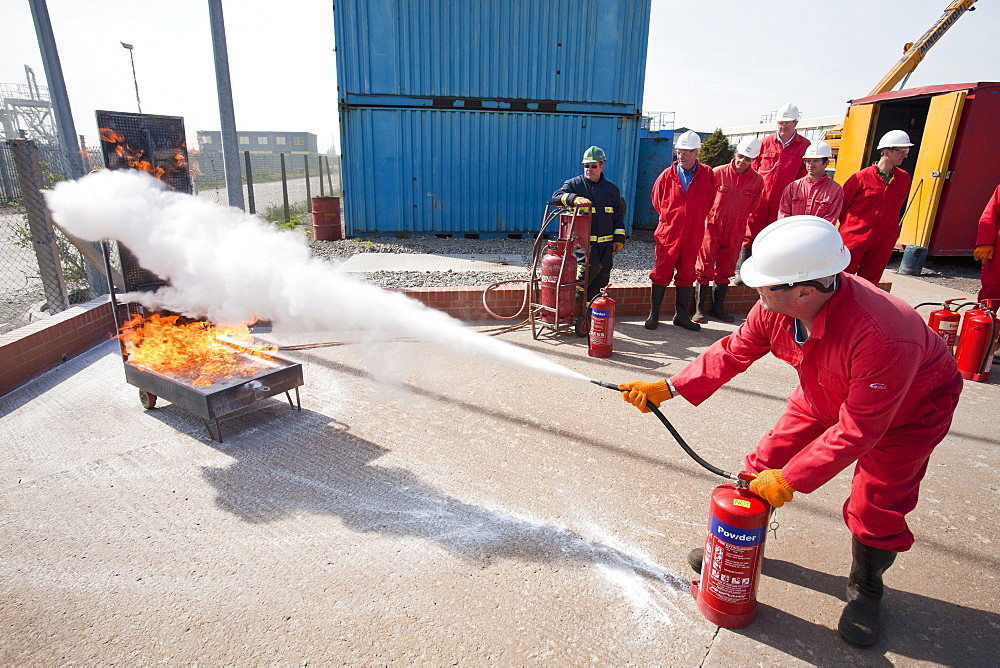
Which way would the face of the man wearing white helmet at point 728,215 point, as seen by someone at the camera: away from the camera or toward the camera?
toward the camera

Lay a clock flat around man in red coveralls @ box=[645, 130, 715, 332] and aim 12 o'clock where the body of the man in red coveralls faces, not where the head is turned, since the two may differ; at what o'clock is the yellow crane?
The yellow crane is roughly at 7 o'clock from the man in red coveralls.

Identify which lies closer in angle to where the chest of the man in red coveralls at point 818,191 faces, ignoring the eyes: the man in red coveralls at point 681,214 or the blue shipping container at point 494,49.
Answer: the man in red coveralls

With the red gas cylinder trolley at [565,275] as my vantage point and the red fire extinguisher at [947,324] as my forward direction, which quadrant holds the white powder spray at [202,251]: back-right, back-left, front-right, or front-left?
back-right

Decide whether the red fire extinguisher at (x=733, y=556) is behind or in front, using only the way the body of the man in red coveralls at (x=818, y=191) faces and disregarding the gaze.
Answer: in front

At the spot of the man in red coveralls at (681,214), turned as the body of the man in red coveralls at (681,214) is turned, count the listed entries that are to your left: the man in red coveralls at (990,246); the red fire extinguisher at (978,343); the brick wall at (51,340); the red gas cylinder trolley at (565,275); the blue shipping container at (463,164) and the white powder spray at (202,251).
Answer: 2

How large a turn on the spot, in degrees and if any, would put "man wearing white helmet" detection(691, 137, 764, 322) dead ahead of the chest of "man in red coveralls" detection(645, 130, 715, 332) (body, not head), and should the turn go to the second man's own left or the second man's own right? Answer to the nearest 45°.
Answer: approximately 135° to the second man's own left

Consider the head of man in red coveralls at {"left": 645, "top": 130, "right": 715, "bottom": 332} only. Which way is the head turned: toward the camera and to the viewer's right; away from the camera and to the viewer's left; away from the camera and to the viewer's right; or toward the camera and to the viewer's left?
toward the camera and to the viewer's left

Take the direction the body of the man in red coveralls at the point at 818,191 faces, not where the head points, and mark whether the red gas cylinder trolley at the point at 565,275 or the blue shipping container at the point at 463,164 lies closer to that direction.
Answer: the red gas cylinder trolley

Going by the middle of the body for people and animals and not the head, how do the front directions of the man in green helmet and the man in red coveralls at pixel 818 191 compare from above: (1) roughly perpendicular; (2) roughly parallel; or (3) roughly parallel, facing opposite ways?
roughly parallel

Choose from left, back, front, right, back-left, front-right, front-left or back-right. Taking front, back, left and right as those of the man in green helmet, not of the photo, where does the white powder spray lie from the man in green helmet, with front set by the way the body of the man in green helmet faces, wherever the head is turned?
front

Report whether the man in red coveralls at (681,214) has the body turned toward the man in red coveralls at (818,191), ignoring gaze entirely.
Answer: no

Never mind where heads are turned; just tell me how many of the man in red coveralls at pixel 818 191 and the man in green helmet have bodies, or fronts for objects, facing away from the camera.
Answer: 0

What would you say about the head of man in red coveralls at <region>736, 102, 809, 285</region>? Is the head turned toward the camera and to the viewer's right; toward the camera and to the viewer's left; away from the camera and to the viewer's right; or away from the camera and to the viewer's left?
toward the camera and to the viewer's left

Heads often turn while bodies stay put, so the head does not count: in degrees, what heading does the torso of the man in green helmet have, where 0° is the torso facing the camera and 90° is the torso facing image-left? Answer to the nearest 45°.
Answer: approximately 45°

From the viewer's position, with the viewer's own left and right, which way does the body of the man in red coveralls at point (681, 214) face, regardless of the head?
facing the viewer
